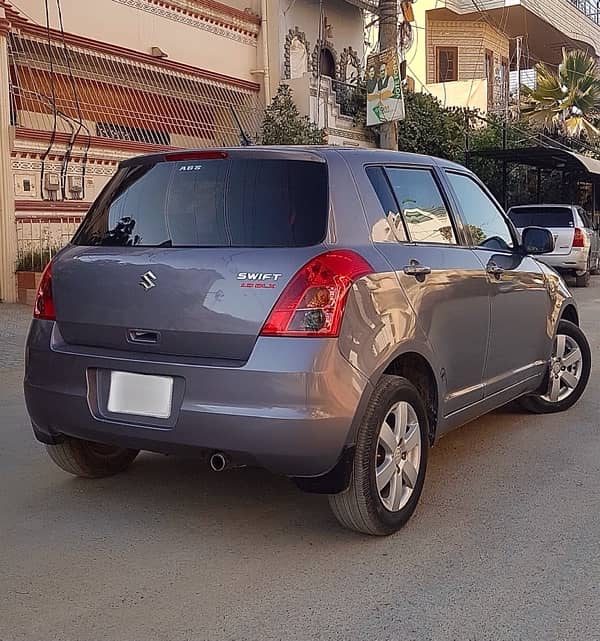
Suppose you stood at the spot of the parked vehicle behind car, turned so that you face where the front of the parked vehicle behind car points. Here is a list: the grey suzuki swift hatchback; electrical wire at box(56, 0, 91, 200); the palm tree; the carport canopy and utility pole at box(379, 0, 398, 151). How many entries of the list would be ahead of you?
2

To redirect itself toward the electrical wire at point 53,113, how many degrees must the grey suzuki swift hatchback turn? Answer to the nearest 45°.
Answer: approximately 45° to its left

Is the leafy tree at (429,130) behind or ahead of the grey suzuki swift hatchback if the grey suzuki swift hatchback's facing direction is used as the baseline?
ahead

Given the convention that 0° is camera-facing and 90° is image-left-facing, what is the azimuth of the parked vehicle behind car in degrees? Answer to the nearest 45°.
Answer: approximately 180°

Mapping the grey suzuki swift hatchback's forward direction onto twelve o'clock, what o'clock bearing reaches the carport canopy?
The carport canopy is roughly at 11 o'clock from the grey suzuki swift hatchback.

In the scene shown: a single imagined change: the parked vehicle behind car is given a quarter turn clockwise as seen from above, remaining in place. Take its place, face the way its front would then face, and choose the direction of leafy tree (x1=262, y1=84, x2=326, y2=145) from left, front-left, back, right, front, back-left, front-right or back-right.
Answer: back

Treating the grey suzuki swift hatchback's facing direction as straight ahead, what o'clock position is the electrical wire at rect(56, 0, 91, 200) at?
The electrical wire is roughly at 10 o'clock from the grey suzuki swift hatchback.

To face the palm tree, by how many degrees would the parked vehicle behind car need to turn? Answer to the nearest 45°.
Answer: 0° — it already faces it

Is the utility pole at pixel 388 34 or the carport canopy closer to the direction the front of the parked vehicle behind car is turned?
the carport canopy

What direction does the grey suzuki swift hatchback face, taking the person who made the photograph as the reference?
facing away from the viewer and to the right of the viewer
